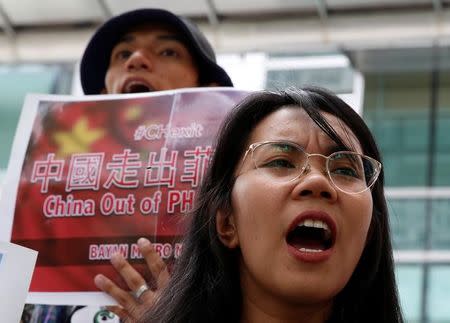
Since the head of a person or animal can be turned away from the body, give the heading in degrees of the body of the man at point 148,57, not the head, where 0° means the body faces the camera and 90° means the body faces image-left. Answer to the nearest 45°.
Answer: approximately 45°
